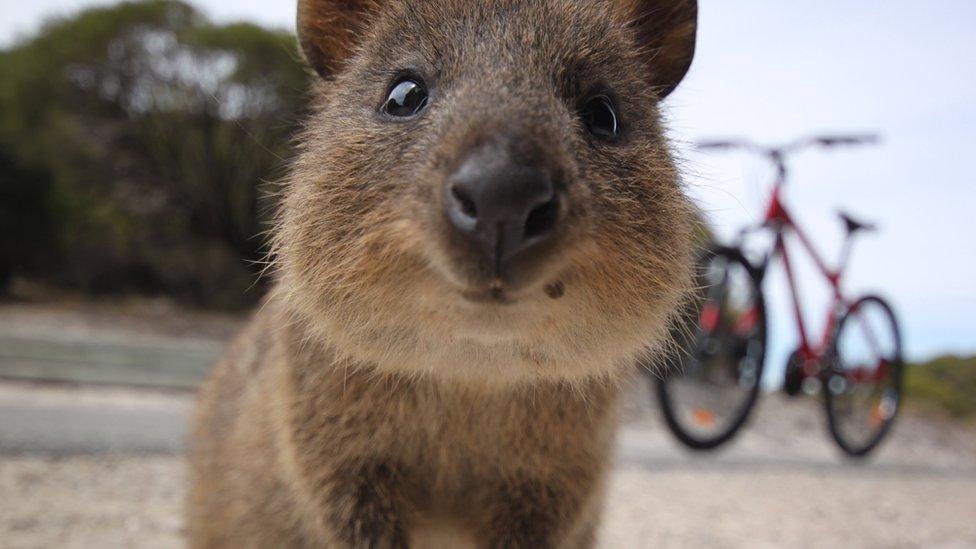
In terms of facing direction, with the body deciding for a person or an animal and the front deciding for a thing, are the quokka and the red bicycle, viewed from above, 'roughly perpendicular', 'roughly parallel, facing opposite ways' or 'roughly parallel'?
roughly perpendicular

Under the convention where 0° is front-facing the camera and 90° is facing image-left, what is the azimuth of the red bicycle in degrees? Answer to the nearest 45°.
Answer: approximately 45°

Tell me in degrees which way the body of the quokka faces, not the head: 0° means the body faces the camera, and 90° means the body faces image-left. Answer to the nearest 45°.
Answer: approximately 0°
